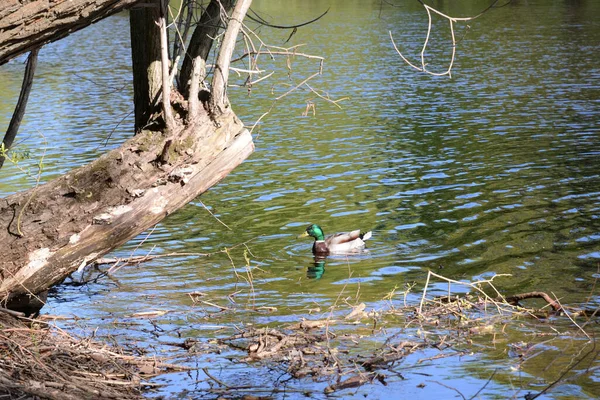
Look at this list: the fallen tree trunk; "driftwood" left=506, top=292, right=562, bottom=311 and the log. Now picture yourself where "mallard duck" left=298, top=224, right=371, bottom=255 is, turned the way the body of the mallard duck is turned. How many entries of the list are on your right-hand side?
0

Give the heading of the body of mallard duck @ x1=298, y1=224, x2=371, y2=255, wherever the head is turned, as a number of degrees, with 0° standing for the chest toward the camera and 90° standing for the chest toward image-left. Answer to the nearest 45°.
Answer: approximately 90°

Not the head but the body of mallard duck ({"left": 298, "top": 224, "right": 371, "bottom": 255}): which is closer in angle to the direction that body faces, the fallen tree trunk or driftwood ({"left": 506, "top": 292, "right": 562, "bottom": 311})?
the fallen tree trunk

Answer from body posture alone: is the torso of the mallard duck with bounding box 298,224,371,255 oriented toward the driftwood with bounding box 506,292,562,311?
no

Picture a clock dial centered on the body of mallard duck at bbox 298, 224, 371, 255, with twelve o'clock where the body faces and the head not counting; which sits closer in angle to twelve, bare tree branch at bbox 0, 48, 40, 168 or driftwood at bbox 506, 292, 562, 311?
the bare tree branch
